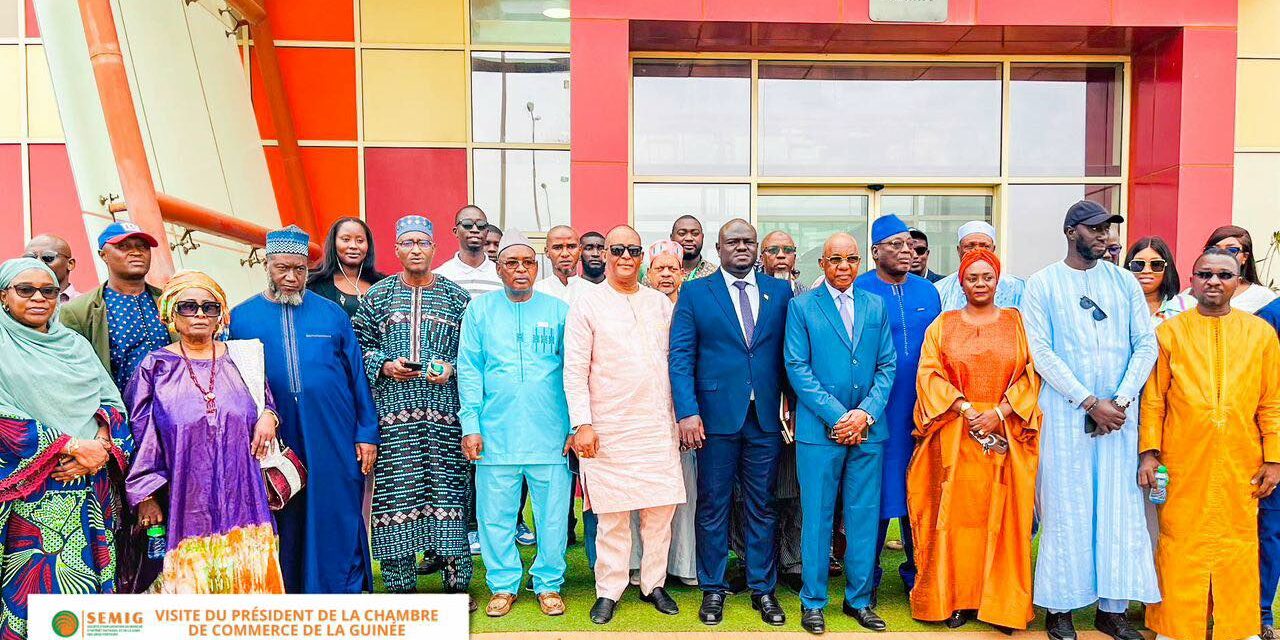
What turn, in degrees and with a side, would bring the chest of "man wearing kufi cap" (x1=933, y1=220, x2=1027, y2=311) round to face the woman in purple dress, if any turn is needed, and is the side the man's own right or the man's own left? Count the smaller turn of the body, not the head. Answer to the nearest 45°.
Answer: approximately 45° to the man's own right

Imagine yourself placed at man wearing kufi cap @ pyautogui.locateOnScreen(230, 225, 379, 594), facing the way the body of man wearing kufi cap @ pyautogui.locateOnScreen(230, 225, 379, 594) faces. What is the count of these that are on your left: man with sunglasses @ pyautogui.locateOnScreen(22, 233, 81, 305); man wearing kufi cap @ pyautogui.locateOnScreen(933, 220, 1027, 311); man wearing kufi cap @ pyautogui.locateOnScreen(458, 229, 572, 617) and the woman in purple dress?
2

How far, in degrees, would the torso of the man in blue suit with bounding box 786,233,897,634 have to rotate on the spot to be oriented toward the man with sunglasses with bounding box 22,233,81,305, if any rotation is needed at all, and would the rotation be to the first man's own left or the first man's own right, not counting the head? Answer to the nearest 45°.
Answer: approximately 90° to the first man's own right

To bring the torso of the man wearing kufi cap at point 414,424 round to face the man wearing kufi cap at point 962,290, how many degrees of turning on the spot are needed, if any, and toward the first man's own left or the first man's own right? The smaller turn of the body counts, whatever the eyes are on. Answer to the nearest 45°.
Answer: approximately 90° to the first man's own left

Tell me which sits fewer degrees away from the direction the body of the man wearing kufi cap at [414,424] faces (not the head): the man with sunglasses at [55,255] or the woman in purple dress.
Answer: the woman in purple dress

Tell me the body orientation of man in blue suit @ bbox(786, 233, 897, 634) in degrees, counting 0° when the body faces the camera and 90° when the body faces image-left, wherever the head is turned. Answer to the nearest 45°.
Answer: approximately 0°
